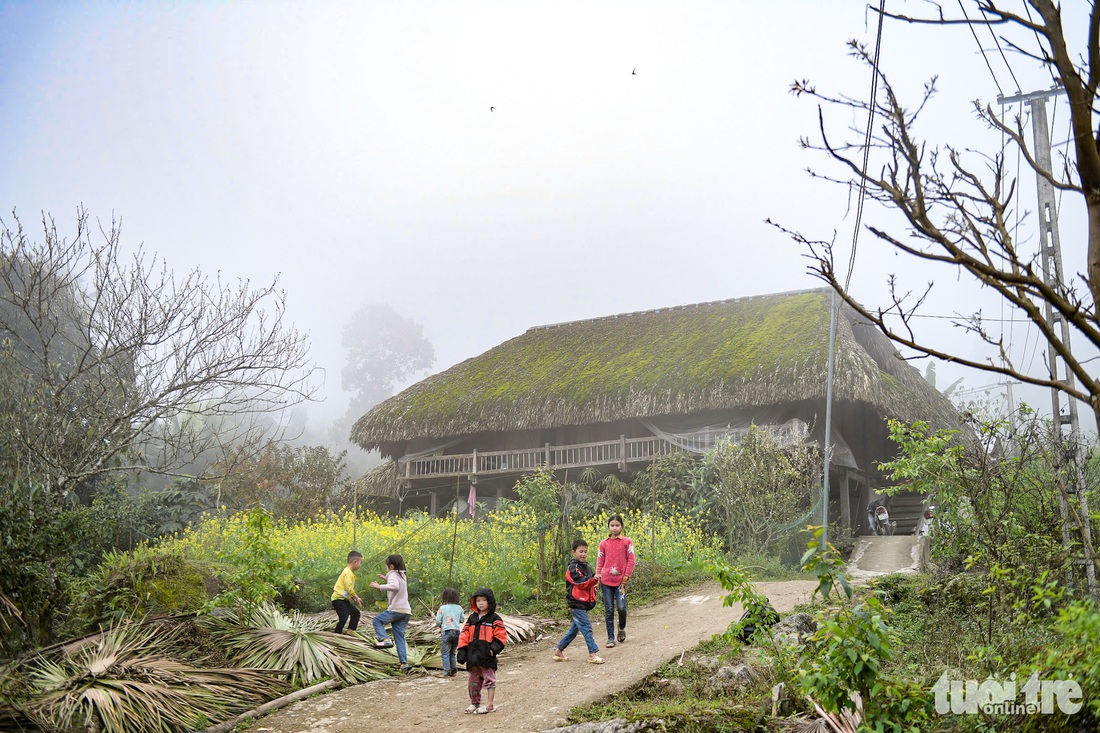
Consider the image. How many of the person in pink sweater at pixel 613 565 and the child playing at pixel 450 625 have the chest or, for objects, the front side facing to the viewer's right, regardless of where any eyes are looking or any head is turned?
0

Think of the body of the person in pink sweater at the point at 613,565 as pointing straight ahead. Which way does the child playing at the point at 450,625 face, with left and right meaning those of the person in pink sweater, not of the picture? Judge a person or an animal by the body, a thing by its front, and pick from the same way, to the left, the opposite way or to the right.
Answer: the opposite way

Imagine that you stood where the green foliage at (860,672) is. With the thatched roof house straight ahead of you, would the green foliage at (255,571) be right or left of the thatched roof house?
left

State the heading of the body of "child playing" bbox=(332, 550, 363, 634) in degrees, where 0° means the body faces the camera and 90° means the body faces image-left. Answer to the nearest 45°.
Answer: approximately 270°

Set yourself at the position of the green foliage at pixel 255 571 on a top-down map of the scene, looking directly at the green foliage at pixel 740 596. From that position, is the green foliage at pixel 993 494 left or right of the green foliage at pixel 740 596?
left

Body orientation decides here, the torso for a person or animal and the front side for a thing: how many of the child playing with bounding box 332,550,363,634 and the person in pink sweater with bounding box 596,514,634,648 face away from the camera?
0

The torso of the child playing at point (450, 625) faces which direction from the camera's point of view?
away from the camera

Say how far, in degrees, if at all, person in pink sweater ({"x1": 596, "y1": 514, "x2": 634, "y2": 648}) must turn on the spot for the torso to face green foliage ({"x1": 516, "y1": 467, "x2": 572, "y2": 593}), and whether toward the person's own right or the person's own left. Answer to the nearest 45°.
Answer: approximately 180°

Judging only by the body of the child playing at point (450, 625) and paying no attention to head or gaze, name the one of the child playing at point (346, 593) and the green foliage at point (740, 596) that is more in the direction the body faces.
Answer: the child playing
